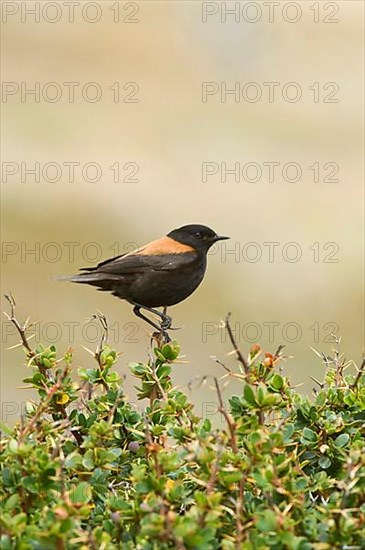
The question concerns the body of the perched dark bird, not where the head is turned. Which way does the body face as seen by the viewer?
to the viewer's right
